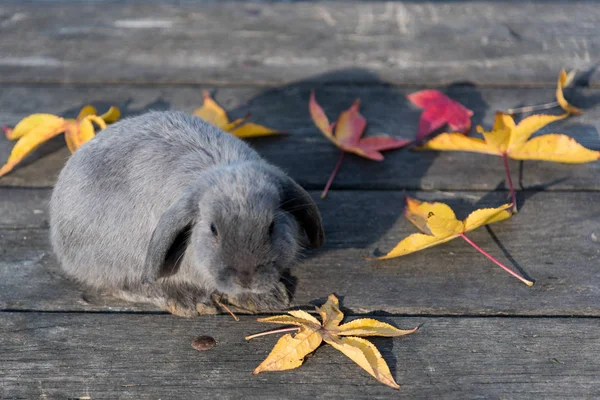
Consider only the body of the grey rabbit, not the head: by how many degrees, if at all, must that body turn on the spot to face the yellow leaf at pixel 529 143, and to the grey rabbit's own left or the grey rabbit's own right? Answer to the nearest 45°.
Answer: approximately 45° to the grey rabbit's own left

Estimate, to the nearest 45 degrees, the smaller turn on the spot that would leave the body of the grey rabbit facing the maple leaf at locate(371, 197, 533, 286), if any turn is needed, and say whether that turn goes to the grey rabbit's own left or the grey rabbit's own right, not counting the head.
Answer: approximately 45° to the grey rabbit's own left

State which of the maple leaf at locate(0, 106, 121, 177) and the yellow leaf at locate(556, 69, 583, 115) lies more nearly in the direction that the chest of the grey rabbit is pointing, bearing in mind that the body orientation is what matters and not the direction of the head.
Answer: the yellow leaf

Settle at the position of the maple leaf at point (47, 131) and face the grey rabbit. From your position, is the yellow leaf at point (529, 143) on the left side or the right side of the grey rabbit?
left

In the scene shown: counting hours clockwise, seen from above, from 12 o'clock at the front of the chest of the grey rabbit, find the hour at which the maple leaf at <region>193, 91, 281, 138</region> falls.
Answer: The maple leaf is roughly at 8 o'clock from the grey rabbit.

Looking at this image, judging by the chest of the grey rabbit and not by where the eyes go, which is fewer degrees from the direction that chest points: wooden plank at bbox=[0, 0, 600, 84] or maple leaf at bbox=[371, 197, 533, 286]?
the maple leaf

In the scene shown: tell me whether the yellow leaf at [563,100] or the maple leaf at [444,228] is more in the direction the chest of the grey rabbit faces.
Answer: the maple leaf

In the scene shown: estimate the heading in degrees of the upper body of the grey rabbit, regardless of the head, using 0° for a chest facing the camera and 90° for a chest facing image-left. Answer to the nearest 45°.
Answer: approximately 315°
